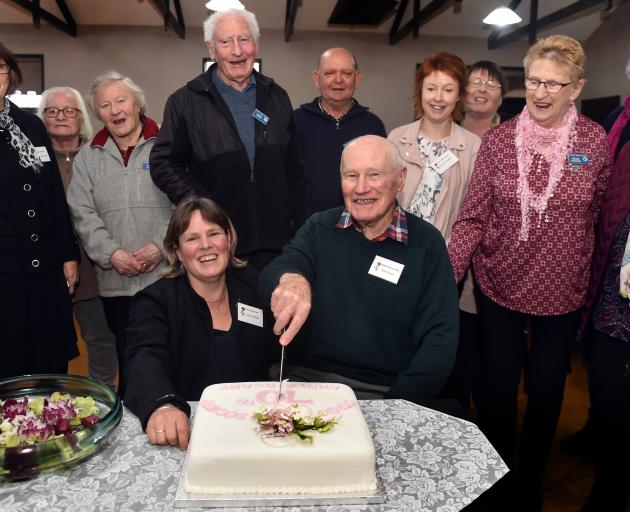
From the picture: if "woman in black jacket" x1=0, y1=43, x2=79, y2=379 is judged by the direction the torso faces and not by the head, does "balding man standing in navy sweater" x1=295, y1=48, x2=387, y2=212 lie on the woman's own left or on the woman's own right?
on the woman's own left

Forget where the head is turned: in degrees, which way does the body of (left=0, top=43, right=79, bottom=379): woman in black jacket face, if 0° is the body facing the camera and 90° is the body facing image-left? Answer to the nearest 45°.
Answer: approximately 0°

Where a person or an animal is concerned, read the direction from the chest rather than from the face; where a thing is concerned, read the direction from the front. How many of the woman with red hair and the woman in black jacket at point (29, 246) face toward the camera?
2

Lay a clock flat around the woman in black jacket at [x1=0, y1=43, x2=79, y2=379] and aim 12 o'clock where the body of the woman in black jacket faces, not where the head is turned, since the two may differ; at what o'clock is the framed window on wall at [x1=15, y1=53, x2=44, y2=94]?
The framed window on wall is roughly at 6 o'clock from the woman in black jacket.

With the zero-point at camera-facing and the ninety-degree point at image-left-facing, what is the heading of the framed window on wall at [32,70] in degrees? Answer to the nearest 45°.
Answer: approximately 0°

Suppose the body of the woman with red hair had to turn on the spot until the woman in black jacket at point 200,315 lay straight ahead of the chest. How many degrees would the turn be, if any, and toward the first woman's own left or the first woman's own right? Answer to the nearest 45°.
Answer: approximately 45° to the first woman's own right
